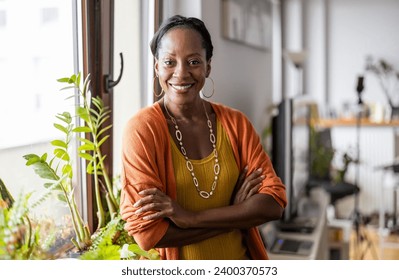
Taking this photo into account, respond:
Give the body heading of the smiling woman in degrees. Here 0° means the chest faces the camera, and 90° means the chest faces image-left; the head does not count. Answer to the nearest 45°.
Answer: approximately 0°

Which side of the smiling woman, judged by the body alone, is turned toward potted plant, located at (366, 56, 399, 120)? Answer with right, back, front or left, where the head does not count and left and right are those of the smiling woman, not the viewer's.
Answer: back
